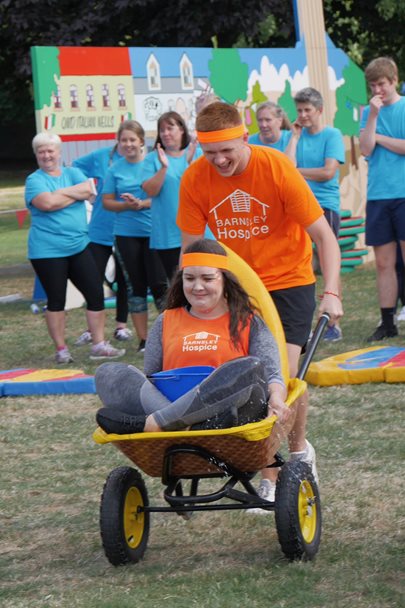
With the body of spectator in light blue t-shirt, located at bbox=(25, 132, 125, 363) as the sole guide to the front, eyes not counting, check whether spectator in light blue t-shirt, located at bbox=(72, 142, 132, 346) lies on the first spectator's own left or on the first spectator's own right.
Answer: on the first spectator's own left

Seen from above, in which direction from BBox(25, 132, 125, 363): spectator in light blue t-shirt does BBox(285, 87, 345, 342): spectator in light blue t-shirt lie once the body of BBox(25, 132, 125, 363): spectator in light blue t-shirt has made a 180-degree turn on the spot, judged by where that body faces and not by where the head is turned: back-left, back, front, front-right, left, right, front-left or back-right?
back-right

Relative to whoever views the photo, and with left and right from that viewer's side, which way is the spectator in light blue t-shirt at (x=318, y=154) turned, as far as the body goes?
facing the viewer and to the left of the viewer

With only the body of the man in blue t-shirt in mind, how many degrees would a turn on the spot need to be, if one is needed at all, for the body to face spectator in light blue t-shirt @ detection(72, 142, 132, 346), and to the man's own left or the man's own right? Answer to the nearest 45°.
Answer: approximately 45° to the man's own right

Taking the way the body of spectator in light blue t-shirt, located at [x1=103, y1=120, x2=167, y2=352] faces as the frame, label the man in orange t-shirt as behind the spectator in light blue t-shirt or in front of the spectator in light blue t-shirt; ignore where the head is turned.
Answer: in front

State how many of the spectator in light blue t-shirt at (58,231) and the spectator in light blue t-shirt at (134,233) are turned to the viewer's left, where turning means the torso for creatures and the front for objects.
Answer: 0

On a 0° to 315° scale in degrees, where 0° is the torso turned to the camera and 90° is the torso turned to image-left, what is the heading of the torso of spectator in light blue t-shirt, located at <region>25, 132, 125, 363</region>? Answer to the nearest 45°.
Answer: approximately 315°

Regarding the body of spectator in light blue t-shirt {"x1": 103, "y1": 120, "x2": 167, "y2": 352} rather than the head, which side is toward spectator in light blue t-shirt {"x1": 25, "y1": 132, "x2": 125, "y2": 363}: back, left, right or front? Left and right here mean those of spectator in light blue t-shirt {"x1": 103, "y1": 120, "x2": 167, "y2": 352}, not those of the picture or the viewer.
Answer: right

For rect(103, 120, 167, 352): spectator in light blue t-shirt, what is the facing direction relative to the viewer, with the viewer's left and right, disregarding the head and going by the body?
facing the viewer and to the right of the viewer

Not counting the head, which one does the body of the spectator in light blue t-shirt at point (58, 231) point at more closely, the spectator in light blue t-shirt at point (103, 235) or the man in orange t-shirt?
the man in orange t-shirt

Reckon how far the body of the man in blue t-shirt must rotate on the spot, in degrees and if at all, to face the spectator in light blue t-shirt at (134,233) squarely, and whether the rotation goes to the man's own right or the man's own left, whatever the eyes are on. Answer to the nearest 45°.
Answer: approximately 45° to the man's own right

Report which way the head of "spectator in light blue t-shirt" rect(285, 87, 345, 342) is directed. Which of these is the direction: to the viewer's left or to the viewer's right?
to the viewer's left
